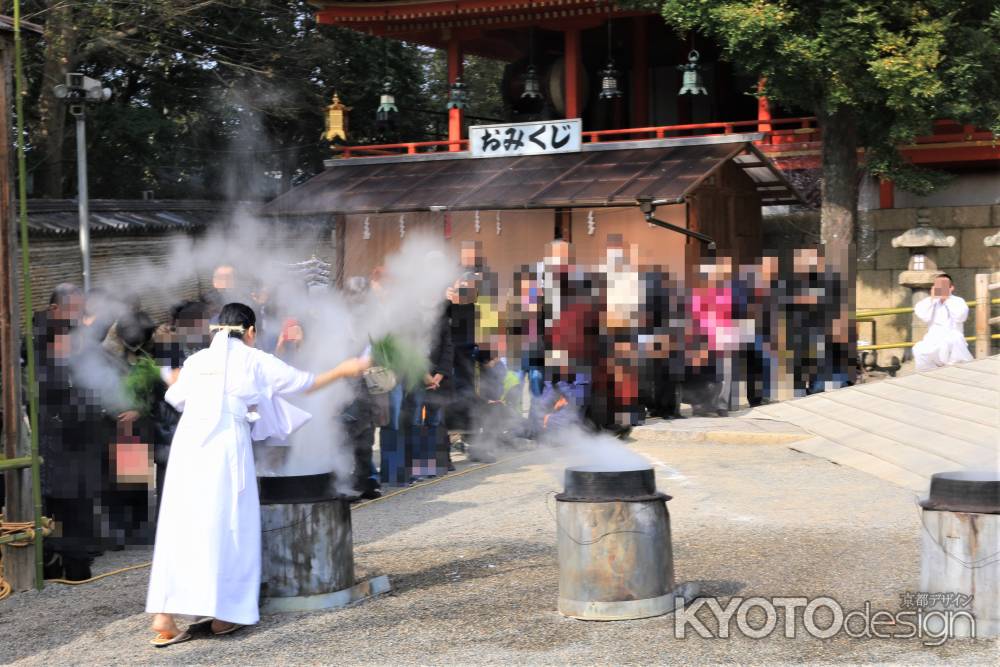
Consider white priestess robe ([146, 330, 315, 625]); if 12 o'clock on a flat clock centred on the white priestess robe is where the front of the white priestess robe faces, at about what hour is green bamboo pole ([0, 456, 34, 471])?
The green bamboo pole is roughly at 9 o'clock from the white priestess robe.

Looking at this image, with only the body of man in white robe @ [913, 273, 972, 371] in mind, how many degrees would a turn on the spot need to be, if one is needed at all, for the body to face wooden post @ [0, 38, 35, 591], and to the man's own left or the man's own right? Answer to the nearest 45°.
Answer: approximately 45° to the man's own right

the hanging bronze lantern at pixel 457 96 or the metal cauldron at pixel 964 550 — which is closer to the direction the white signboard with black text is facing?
the metal cauldron

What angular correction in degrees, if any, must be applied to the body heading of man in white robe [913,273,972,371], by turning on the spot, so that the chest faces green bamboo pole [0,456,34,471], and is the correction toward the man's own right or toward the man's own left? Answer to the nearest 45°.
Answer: approximately 45° to the man's own right

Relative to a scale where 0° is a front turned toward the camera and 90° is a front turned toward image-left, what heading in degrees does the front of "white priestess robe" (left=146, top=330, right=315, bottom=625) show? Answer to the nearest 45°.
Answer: approximately 225°

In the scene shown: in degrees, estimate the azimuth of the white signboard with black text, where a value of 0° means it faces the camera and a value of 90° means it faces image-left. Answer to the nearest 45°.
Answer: approximately 0°

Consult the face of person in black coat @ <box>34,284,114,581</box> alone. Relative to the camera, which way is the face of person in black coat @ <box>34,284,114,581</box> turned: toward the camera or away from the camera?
toward the camera

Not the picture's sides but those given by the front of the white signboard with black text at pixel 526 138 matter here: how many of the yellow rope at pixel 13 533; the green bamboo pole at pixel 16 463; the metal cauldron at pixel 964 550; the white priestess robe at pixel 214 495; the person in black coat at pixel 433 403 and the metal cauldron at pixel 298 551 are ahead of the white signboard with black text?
6

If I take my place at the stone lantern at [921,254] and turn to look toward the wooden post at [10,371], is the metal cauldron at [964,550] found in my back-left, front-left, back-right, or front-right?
front-left

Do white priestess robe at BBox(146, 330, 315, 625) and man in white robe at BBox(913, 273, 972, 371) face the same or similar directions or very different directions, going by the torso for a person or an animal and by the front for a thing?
very different directions

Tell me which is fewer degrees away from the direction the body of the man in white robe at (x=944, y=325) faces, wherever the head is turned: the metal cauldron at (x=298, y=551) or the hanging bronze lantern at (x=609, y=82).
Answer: the metal cauldron

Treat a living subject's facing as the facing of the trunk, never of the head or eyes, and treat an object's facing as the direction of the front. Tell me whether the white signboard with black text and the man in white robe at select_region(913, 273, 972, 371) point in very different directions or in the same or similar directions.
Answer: same or similar directions

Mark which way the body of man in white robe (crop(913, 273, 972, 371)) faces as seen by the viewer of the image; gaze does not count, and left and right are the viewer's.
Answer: facing the viewer

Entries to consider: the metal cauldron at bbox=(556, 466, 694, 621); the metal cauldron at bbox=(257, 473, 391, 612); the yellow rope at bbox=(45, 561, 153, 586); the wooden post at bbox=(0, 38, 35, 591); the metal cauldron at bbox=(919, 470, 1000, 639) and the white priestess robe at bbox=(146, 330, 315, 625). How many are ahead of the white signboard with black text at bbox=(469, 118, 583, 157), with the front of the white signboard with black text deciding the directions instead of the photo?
6

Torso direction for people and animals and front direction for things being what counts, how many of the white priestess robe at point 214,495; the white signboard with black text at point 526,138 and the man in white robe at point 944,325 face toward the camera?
2

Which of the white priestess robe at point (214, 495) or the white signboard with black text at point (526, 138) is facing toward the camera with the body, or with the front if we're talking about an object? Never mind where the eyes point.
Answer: the white signboard with black text

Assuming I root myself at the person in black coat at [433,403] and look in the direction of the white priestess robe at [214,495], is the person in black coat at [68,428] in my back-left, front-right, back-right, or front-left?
front-right

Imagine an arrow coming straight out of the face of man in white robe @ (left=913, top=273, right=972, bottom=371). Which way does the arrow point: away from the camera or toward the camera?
toward the camera
